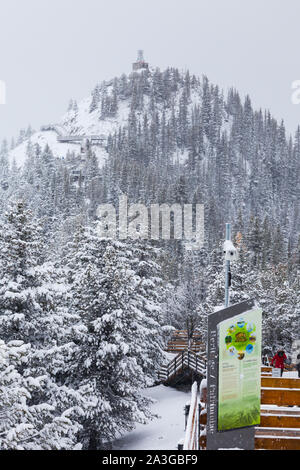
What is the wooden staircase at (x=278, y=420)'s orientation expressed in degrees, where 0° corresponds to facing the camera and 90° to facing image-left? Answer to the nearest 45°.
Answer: approximately 0°

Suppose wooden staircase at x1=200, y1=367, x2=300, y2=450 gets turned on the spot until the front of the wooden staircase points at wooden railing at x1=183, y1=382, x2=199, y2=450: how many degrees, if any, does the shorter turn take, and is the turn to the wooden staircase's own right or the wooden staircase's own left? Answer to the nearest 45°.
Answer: approximately 45° to the wooden staircase's own right

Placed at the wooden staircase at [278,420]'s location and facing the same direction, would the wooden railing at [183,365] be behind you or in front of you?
behind
